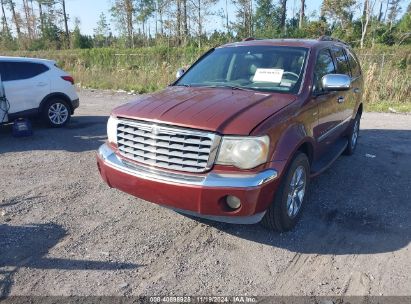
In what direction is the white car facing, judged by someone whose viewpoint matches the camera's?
facing to the left of the viewer

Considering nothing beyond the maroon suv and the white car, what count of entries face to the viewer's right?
0

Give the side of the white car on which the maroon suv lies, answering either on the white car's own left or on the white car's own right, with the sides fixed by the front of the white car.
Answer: on the white car's own left

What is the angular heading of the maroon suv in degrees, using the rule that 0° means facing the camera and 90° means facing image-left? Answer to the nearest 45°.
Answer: approximately 45°

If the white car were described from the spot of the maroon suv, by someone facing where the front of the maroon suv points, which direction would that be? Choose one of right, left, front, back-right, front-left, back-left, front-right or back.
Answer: right
